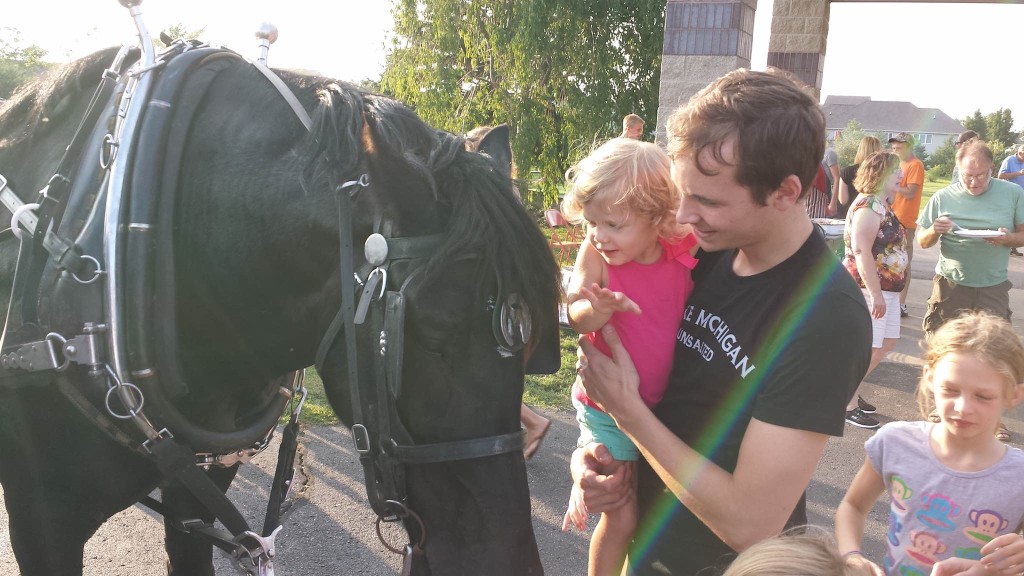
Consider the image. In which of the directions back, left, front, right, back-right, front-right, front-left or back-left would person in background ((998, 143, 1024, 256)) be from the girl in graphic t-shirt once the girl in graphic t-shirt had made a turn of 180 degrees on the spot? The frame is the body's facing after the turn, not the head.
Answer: front

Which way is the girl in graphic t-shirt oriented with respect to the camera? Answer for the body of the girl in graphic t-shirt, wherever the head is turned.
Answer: toward the camera

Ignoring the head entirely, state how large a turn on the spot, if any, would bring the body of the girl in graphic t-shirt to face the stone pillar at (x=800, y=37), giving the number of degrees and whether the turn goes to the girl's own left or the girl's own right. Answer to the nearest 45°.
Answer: approximately 180°

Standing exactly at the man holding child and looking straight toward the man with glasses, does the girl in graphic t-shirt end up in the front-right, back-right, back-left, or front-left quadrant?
front-right

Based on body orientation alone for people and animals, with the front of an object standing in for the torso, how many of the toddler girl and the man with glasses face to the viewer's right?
0

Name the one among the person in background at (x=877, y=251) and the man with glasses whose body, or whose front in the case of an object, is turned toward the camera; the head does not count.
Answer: the man with glasses

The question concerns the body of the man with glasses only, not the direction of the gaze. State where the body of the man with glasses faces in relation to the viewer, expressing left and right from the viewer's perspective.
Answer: facing the viewer

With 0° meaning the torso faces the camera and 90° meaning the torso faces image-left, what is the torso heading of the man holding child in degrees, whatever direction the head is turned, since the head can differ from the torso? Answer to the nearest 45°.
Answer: approximately 45°

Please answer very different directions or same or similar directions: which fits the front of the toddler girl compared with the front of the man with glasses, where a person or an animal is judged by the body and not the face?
same or similar directions

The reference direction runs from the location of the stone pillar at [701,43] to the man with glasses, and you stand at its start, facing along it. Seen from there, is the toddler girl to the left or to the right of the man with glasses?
right

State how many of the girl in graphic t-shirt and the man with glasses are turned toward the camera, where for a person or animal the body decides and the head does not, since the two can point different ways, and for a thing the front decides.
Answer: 2

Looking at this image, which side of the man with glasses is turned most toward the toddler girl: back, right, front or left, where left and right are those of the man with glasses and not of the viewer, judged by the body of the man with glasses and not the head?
front

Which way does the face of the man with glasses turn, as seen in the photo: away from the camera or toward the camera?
toward the camera
